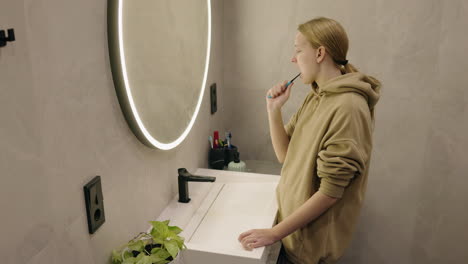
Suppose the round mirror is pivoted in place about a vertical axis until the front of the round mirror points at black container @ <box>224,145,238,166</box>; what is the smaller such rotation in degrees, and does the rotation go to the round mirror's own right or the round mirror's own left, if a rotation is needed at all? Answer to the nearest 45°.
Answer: approximately 90° to the round mirror's own left

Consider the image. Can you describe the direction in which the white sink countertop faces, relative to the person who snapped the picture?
facing to the right of the viewer

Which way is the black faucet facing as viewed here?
to the viewer's right

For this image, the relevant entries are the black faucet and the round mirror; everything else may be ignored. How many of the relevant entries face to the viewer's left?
0

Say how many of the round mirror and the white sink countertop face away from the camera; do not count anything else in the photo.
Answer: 0

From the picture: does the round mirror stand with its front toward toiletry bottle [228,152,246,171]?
no
